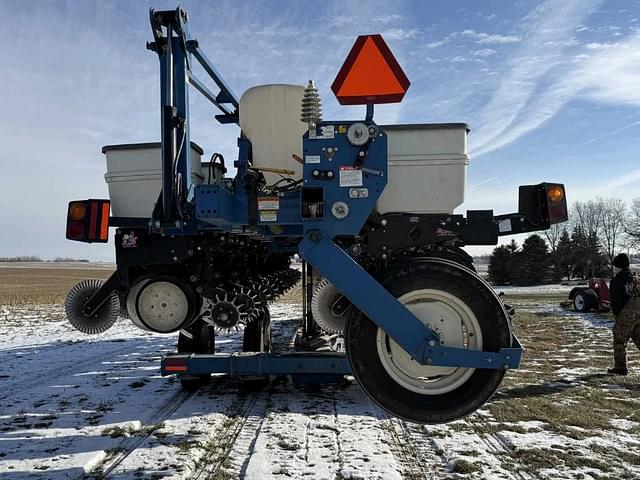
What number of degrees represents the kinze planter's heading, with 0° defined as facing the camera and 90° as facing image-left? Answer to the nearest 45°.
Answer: approximately 180°

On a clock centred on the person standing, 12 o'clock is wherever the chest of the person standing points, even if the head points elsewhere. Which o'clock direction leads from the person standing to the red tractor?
The red tractor is roughly at 3 o'clock from the person standing.

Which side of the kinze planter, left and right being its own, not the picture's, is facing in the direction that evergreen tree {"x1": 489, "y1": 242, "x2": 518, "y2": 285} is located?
front

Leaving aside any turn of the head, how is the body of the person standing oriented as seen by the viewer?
to the viewer's left

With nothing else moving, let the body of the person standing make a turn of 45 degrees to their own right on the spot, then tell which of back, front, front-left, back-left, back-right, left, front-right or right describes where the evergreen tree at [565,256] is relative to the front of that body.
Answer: front-right

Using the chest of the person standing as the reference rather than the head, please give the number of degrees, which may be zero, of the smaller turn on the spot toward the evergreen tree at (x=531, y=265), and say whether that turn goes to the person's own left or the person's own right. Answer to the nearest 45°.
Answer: approximately 90° to the person's own right

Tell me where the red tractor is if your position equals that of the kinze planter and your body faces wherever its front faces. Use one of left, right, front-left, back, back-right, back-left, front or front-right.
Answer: front-right

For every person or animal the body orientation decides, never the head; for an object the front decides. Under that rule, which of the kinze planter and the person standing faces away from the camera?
the kinze planter

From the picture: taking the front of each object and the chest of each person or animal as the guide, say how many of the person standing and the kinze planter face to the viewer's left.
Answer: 1
